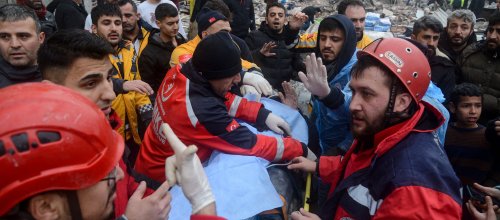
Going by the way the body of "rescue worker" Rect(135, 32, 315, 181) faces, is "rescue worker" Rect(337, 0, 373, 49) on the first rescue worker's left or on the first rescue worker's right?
on the first rescue worker's left

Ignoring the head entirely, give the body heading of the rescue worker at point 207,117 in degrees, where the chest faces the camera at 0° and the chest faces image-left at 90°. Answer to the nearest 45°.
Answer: approximately 270°

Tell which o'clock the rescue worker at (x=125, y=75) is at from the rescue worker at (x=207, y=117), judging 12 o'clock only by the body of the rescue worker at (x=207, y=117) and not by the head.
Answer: the rescue worker at (x=125, y=75) is roughly at 8 o'clock from the rescue worker at (x=207, y=117).

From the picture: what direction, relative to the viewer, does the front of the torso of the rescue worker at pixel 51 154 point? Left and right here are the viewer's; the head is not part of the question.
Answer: facing to the right of the viewer

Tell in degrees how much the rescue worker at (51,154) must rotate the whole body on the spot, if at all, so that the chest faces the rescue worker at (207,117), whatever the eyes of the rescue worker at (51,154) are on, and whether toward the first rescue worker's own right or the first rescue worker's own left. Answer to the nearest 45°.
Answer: approximately 45° to the first rescue worker's own left

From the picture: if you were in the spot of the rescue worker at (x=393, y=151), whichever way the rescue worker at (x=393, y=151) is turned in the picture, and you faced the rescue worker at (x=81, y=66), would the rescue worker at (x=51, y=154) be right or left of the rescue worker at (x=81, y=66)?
left

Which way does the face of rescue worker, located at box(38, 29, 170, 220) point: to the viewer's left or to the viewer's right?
to the viewer's right
